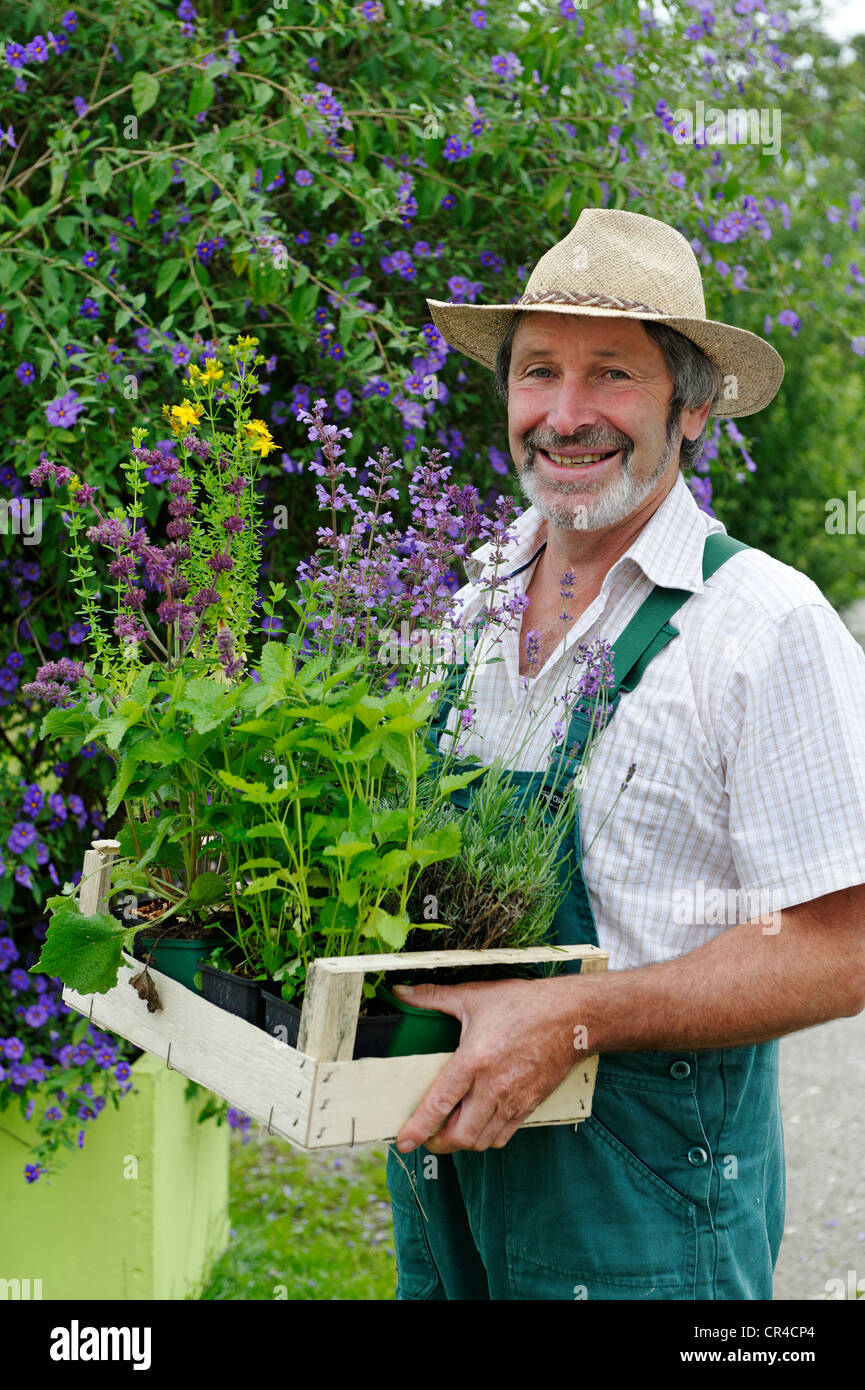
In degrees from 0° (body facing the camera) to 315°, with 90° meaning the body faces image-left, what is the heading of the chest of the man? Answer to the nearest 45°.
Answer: approximately 45°
